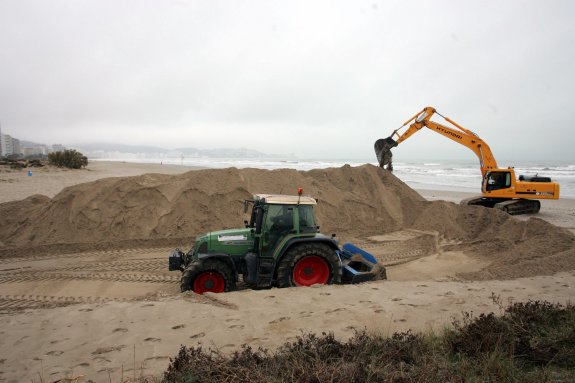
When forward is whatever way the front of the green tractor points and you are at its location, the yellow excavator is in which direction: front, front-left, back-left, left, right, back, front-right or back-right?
back-right

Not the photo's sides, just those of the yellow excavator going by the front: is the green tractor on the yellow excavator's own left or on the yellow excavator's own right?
on the yellow excavator's own left

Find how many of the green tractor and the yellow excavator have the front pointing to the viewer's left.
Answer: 2

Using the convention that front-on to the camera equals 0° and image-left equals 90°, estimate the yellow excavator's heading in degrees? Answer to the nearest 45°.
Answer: approximately 90°

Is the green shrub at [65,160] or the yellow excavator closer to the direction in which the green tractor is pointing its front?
the green shrub

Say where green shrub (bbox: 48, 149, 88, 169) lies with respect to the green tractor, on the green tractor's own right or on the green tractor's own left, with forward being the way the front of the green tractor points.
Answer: on the green tractor's own right

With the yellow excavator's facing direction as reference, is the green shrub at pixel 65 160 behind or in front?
in front

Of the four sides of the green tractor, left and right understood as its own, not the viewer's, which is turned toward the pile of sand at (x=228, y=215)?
right

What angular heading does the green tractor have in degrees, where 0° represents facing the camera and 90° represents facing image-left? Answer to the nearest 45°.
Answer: approximately 90°
